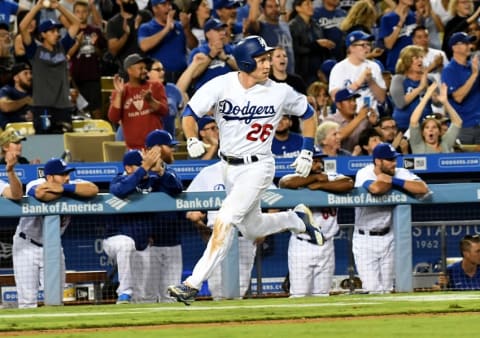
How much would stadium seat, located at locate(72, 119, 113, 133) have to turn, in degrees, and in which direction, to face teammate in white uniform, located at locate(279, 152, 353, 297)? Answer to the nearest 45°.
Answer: approximately 45° to its left

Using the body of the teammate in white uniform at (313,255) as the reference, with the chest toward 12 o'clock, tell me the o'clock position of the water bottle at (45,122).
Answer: The water bottle is roughly at 4 o'clock from the teammate in white uniform.

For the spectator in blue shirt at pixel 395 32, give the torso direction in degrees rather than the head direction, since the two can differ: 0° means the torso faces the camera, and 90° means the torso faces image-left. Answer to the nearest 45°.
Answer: approximately 315°

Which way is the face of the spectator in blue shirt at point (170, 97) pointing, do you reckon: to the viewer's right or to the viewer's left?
to the viewer's right

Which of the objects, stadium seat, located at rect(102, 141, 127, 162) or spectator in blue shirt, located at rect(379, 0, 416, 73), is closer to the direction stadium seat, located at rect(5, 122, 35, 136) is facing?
the stadium seat

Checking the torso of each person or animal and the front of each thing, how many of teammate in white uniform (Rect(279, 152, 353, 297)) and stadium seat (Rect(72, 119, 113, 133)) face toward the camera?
2
